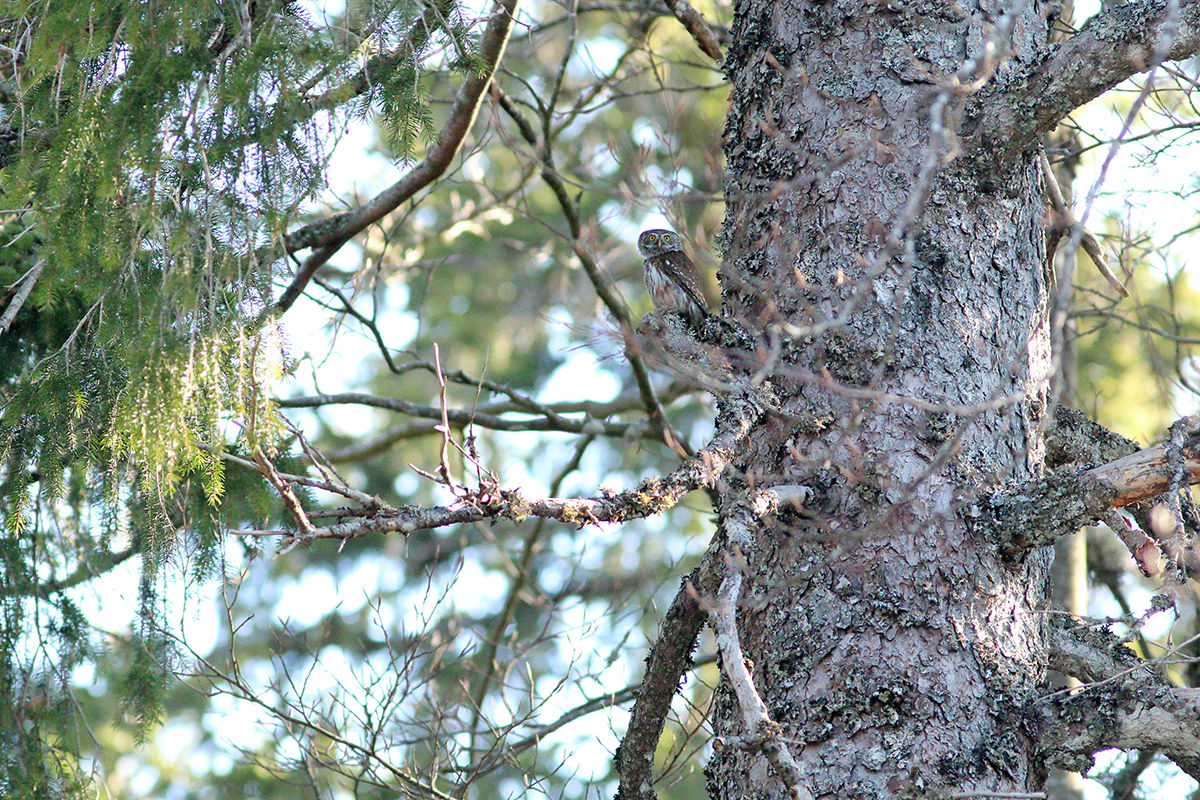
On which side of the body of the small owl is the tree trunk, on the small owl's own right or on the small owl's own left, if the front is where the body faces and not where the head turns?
on the small owl's own left

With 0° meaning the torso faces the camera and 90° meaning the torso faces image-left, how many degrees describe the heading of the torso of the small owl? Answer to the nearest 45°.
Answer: approximately 45°
